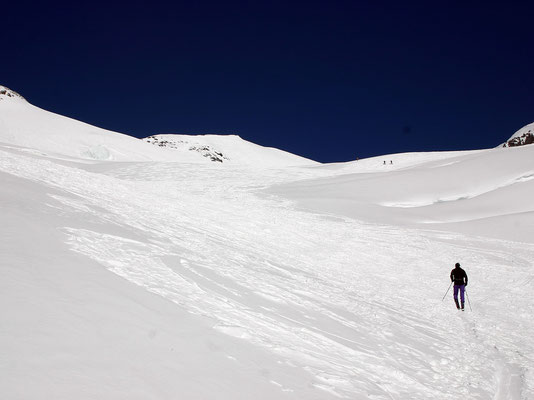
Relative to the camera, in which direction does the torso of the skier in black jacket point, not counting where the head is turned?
away from the camera
